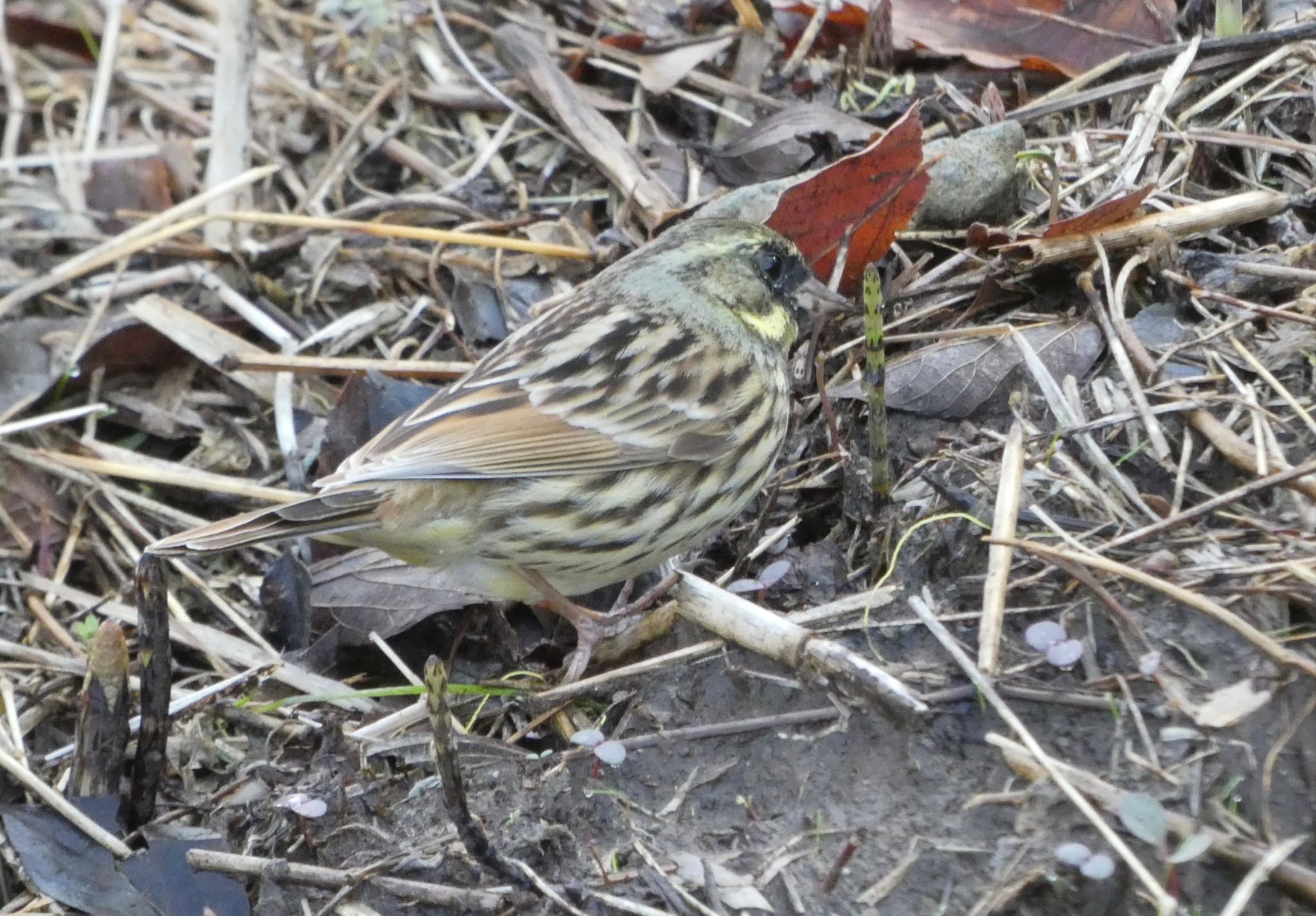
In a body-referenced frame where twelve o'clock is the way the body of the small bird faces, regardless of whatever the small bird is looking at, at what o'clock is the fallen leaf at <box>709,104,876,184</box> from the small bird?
The fallen leaf is roughly at 10 o'clock from the small bird.

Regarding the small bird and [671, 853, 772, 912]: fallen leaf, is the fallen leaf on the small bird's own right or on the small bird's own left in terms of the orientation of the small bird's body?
on the small bird's own right

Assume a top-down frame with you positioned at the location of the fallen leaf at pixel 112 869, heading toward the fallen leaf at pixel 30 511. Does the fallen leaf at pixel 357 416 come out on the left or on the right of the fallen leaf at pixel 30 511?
right

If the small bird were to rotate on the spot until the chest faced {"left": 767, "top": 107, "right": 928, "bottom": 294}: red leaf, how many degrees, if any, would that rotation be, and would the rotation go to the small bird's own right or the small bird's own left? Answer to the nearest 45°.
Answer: approximately 45° to the small bird's own left

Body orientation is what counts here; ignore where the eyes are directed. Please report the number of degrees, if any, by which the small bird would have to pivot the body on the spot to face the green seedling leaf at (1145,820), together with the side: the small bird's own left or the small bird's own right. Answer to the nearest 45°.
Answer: approximately 45° to the small bird's own right

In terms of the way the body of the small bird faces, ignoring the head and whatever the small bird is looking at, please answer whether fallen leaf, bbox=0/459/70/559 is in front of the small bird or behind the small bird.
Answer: behind

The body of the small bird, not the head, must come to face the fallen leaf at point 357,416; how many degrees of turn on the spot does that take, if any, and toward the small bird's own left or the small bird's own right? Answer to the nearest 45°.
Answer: approximately 135° to the small bird's own left

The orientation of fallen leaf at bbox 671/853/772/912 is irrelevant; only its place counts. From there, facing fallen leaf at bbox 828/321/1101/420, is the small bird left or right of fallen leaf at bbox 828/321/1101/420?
left

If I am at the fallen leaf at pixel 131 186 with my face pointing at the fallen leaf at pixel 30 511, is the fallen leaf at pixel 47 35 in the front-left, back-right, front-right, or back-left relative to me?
back-right

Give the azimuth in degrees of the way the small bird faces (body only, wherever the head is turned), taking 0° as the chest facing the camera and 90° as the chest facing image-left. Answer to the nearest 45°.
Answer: approximately 270°

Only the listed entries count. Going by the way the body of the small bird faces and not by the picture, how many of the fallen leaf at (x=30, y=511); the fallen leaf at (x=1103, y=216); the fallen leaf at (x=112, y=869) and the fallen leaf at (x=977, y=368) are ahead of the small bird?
2
